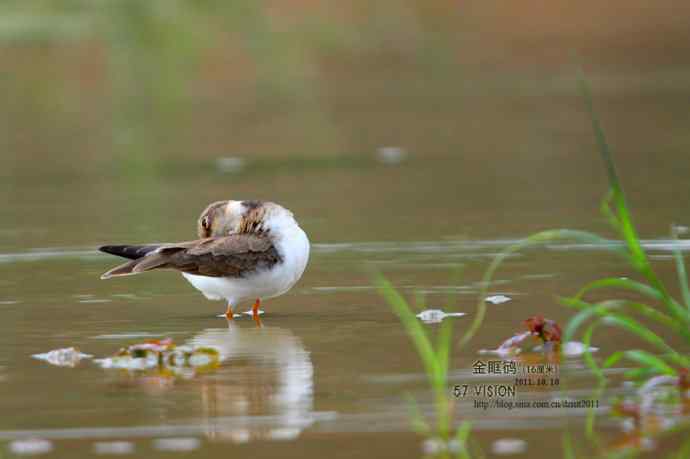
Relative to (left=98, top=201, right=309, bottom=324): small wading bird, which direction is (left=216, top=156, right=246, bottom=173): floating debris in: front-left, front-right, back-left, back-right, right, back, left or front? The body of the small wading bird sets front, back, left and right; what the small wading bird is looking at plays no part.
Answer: left

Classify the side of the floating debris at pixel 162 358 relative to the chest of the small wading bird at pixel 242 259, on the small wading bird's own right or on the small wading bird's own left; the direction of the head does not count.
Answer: on the small wading bird's own right

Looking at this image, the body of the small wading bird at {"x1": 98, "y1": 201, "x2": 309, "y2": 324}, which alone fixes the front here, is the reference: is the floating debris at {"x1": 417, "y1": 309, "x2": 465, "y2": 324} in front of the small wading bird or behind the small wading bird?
in front

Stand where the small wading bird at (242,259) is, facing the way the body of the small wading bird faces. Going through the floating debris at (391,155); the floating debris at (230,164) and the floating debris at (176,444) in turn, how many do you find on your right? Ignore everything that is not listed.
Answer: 1

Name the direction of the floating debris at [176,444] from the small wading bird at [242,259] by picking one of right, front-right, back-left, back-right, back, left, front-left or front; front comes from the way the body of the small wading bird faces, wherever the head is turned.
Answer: right

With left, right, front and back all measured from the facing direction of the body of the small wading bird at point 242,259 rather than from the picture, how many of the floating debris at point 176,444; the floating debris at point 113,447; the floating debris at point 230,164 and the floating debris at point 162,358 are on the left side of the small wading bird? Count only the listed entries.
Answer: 1

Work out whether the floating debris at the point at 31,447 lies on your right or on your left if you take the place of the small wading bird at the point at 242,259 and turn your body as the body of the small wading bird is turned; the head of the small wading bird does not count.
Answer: on your right

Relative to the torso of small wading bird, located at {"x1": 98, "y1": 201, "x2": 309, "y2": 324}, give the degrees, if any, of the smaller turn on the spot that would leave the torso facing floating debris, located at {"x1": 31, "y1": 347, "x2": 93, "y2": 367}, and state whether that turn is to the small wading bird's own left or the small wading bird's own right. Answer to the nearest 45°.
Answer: approximately 135° to the small wading bird's own right

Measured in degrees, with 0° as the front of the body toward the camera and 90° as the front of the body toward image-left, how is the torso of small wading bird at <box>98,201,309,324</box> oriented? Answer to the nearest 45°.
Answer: approximately 270°

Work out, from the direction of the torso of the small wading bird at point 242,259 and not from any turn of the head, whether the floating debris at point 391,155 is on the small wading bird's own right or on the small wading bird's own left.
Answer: on the small wading bird's own left

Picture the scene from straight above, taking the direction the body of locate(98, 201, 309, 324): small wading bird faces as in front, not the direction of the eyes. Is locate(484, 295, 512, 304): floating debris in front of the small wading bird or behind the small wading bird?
in front
